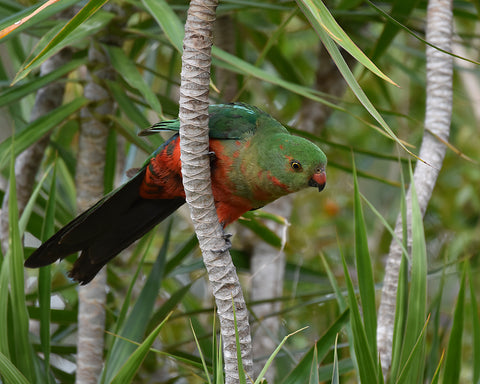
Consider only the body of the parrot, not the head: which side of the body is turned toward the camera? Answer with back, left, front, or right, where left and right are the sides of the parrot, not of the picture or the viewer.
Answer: right

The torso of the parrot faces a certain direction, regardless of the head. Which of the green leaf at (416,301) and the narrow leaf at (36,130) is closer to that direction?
the green leaf

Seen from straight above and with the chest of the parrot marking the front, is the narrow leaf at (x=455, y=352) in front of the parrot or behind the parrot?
in front

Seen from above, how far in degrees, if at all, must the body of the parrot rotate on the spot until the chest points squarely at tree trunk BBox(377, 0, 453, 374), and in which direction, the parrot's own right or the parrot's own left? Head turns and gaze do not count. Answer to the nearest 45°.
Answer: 0° — it already faces it
